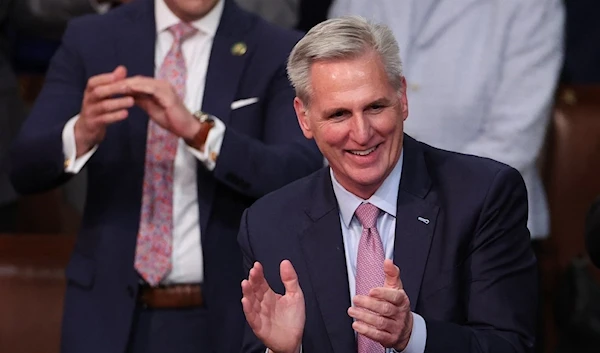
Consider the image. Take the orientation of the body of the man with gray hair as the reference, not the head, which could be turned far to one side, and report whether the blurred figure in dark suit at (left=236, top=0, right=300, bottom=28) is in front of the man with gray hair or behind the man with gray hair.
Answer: behind

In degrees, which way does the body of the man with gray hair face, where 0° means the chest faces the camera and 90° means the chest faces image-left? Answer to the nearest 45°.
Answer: approximately 0°

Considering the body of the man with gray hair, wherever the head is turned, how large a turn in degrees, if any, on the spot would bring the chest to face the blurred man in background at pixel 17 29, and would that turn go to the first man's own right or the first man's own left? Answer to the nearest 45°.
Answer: approximately 135° to the first man's own right
